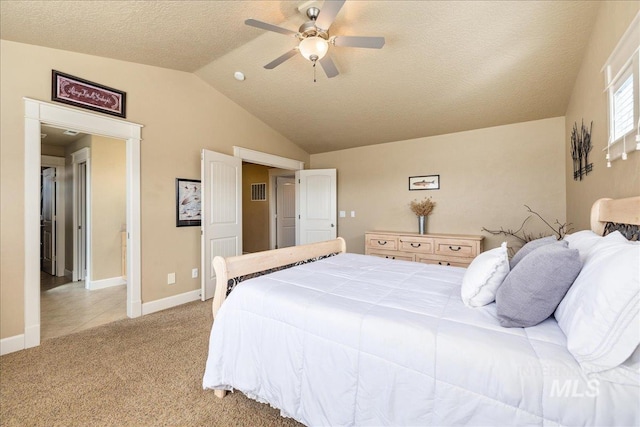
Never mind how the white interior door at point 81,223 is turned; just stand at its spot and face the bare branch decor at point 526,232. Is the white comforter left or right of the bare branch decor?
right

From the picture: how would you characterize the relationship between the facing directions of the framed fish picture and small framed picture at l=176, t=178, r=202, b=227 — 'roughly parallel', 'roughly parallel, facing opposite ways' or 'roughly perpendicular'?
roughly perpendicular

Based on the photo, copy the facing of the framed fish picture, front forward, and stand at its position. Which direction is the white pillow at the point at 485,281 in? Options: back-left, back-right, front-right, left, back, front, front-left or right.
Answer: front

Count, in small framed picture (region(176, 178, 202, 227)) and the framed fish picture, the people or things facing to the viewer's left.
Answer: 0

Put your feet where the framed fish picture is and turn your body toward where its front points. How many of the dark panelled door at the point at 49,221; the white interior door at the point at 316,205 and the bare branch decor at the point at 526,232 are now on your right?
2

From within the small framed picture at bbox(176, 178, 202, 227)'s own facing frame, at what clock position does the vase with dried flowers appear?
The vase with dried flowers is roughly at 11 o'clock from the small framed picture.

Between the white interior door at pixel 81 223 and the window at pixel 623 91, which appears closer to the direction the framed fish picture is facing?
the window

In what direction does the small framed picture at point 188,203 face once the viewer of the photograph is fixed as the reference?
facing the viewer and to the right of the viewer

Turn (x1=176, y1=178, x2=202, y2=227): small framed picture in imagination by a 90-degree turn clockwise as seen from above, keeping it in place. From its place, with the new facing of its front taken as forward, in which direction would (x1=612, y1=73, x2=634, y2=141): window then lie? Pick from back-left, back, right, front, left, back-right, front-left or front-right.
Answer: left

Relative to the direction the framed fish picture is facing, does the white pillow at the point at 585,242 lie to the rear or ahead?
ahead

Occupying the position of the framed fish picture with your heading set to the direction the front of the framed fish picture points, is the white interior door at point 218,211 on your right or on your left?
on your right

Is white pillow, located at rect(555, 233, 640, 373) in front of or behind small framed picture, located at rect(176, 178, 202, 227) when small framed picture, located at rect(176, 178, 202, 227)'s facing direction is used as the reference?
in front

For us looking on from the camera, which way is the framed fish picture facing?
facing the viewer

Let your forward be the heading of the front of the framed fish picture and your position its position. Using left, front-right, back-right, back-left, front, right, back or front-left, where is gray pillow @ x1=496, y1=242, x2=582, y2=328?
front

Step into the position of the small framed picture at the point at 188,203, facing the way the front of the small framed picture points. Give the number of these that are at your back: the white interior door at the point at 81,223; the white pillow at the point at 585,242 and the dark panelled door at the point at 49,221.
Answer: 2

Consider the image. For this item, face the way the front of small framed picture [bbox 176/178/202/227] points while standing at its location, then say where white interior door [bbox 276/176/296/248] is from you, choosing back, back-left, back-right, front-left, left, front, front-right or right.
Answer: left
